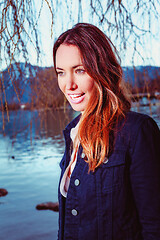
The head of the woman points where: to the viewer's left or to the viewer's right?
to the viewer's left

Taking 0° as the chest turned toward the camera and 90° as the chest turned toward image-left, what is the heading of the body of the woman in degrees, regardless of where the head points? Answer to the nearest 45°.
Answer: approximately 45°
